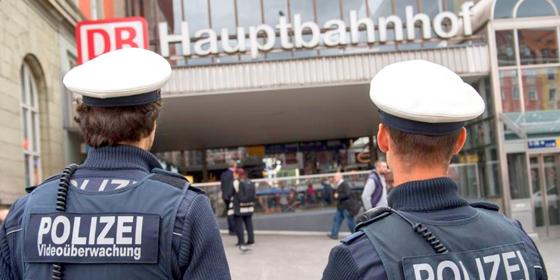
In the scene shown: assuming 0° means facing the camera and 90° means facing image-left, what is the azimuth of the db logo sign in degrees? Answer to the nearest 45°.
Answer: approximately 0°

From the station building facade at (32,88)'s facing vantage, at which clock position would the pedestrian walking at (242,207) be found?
The pedestrian walking is roughly at 12 o'clock from the station building facade.

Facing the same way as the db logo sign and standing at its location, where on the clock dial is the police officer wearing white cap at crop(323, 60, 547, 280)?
The police officer wearing white cap is roughly at 12 o'clock from the db logo sign.

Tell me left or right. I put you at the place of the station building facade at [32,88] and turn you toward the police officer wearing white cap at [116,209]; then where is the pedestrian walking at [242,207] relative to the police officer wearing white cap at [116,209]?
left

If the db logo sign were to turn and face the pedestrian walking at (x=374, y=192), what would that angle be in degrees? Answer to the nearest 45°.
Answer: approximately 45° to its left

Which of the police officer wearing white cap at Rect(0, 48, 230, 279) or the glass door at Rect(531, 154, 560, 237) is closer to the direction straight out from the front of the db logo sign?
the police officer wearing white cap

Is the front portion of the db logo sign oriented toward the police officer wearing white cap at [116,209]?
yes

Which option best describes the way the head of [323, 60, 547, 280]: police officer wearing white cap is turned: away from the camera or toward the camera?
away from the camera

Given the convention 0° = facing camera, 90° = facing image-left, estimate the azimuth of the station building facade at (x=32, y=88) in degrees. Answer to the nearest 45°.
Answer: approximately 315°
